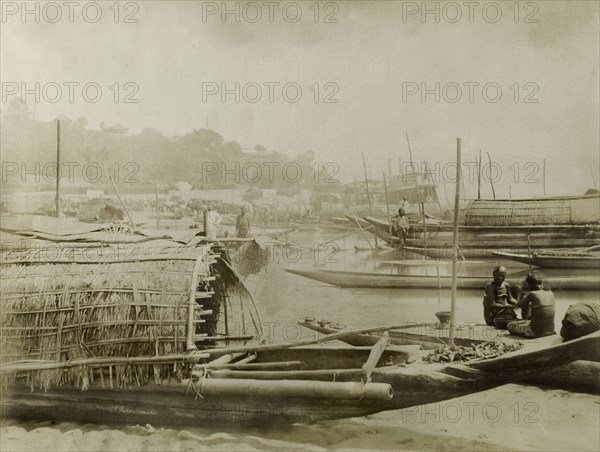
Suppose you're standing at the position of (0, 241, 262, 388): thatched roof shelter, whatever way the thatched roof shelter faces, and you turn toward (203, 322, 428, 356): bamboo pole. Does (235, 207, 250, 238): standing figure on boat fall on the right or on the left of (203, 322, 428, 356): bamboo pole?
left

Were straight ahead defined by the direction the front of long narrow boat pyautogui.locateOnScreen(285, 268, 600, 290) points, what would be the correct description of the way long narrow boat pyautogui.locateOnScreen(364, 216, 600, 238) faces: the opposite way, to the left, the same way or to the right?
the same way

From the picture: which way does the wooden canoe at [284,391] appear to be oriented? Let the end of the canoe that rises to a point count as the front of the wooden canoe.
to the viewer's right

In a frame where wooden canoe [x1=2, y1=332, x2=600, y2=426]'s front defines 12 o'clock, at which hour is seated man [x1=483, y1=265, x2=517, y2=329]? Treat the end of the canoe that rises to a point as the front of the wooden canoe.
The seated man is roughly at 11 o'clock from the wooden canoe.

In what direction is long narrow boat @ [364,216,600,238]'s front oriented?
to the viewer's left

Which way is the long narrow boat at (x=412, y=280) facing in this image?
to the viewer's left

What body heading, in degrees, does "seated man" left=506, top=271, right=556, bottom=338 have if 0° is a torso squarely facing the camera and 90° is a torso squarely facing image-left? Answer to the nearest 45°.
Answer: approximately 135°

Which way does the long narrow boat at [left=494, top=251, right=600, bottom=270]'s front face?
to the viewer's left

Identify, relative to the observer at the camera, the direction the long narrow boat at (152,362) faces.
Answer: facing to the right of the viewer
